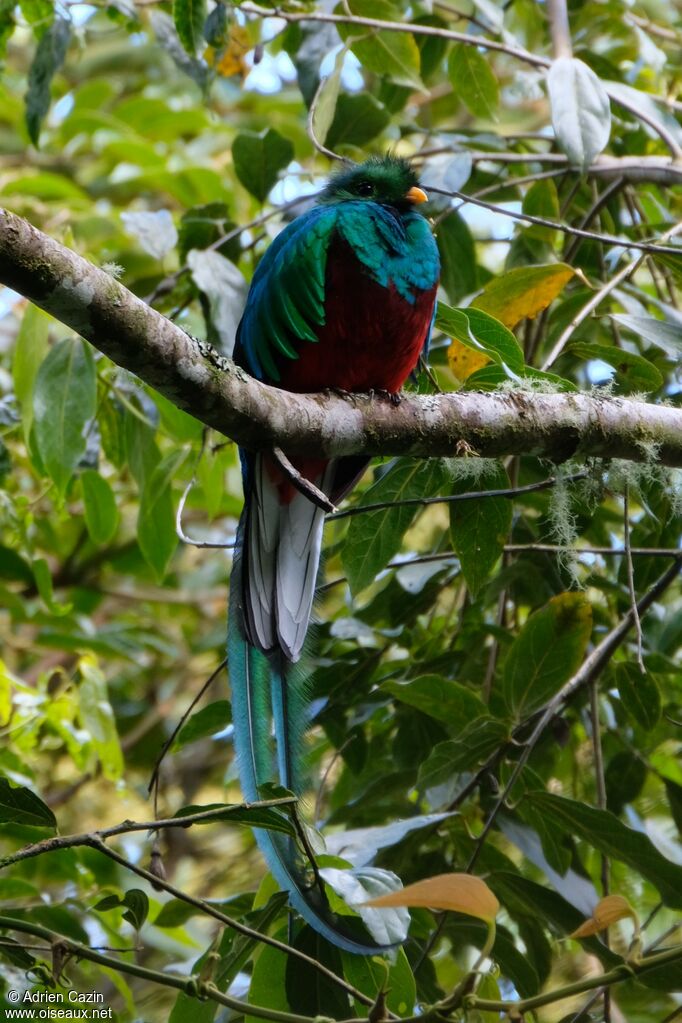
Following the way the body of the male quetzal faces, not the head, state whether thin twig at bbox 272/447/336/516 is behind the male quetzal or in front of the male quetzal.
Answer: in front

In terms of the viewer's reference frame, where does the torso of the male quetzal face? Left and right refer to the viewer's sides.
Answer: facing the viewer and to the right of the viewer

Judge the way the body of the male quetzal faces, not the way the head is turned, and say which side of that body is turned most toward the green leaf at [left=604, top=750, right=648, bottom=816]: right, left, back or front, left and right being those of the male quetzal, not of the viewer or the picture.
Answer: left
